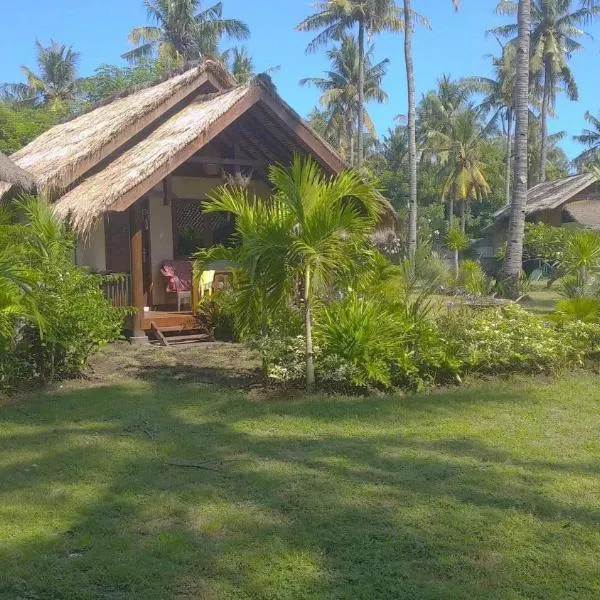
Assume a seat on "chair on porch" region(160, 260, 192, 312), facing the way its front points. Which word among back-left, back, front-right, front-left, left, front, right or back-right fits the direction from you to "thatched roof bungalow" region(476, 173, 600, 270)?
left

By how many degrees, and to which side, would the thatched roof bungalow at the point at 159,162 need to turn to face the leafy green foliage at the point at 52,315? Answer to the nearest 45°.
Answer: approximately 45° to its right

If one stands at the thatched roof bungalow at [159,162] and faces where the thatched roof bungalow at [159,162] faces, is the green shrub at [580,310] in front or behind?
in front

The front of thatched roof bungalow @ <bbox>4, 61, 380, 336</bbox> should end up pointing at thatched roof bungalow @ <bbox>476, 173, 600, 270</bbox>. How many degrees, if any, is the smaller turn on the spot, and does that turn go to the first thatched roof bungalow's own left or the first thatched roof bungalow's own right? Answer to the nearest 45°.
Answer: approximately 90° to the first thatched roof bungalow's own left

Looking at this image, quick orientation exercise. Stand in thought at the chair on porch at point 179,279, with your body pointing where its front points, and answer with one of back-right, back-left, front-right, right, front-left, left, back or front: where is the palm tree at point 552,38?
left

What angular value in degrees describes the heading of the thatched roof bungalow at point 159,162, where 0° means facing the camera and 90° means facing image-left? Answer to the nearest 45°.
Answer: approximately 315°

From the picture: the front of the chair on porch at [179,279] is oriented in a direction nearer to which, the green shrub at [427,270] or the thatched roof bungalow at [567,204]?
the green shrub

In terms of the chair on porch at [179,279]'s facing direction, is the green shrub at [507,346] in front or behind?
in front

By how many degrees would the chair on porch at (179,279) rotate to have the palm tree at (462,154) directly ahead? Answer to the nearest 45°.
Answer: approximately 90° to its left

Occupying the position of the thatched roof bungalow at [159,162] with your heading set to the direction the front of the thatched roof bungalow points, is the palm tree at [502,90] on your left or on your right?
on your left

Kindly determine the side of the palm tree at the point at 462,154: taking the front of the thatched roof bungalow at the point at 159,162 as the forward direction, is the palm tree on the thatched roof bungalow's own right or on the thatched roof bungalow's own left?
on the thatched roof bungalow's own left

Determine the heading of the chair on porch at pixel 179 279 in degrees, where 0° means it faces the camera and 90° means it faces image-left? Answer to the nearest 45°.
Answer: approximately 315°

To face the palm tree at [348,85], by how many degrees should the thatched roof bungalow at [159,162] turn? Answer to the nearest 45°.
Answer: approximately 135° to its left
